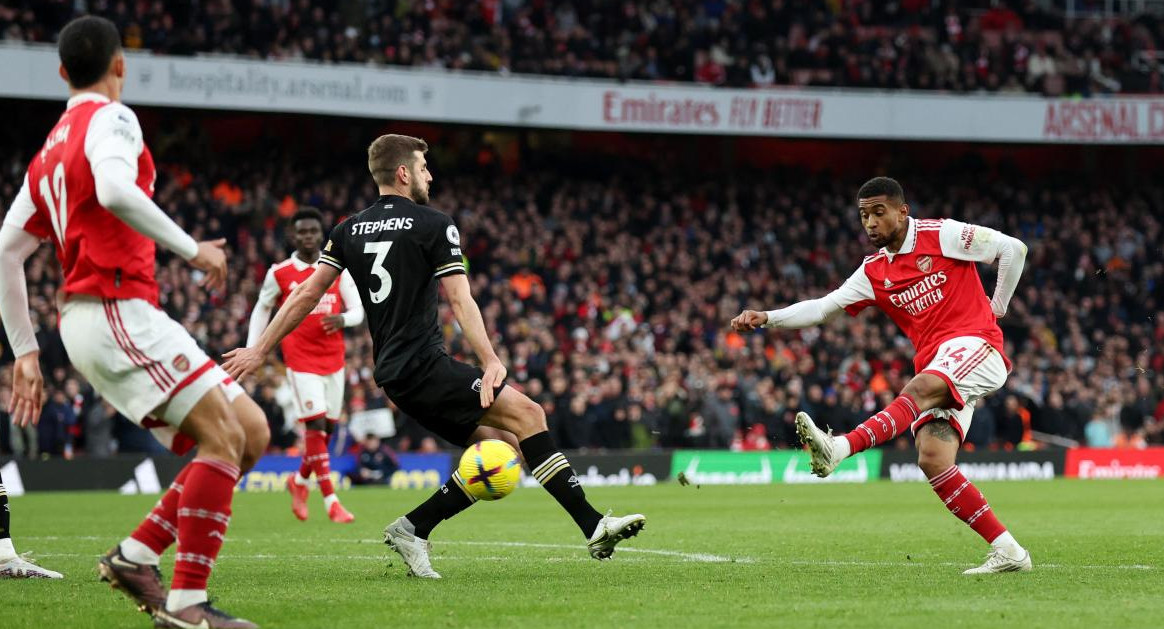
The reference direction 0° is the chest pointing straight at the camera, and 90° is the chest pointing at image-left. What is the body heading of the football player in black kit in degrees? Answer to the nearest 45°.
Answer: approximately 225°

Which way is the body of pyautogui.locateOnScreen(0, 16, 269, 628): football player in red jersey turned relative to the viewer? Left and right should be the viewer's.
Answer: facing away from the viewer and to the right of the viewer

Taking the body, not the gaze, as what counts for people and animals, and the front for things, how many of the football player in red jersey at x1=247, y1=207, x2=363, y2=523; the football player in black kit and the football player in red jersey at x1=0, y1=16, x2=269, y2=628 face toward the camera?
1

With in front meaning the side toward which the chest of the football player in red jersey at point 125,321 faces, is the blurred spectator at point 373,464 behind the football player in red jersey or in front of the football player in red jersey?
in front

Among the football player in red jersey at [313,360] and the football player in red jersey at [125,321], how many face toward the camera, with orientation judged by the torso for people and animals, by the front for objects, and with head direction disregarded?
1

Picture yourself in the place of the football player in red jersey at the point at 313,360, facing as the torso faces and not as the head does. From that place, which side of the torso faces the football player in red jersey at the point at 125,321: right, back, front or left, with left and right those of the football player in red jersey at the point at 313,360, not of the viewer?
front

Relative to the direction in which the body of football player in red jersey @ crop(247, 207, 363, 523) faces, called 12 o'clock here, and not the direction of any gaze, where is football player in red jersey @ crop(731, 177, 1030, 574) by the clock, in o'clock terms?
football player in red jersey @ crop(731, 177, 1030, 574) is roughly at 11 o'clock from football player in red jersey @ crop(247, 207, 363, 523).

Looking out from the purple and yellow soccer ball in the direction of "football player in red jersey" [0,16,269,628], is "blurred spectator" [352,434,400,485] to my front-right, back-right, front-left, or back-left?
back-right

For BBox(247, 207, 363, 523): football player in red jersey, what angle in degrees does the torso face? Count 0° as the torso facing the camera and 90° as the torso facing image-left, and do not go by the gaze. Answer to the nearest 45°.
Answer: approximately 0°

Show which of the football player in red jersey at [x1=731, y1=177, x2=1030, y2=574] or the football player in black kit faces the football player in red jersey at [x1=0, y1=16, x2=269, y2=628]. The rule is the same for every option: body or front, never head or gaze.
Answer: the football player in red jersey at [x1=731, y1=177, x2=1030, y2=574]

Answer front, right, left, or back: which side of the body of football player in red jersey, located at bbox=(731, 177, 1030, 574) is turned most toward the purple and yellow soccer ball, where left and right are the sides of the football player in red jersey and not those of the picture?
front

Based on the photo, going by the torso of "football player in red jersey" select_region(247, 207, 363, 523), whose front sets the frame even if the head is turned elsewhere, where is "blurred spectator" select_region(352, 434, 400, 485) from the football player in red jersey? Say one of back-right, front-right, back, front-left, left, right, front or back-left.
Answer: back

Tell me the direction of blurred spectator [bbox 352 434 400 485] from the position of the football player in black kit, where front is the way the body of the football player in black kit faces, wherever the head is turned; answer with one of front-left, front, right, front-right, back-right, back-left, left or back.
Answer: front-left
